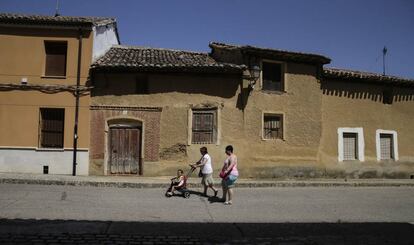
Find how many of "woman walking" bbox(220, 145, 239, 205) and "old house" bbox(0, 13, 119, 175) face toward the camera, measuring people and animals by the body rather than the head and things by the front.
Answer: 1

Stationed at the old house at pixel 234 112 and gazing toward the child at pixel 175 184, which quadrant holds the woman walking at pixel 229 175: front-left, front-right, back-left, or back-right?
front-left

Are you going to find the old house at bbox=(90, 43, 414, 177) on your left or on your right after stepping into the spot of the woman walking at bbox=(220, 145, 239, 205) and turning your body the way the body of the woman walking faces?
on your right

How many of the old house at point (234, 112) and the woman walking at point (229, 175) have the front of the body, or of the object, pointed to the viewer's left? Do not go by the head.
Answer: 1

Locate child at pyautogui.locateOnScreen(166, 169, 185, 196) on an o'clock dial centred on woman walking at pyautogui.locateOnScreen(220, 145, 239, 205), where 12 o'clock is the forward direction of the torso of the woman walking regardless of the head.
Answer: The child is roughly at 1 o'clock from the woman walking.

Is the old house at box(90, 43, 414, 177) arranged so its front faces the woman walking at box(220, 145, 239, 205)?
yes

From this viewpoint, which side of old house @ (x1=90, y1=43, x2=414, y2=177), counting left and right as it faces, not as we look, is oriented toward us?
front

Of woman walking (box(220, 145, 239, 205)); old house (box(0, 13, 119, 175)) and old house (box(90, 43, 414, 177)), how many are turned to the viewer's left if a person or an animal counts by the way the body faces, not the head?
1

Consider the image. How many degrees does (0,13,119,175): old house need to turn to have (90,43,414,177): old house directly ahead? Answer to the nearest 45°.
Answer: approximately 90° to its left

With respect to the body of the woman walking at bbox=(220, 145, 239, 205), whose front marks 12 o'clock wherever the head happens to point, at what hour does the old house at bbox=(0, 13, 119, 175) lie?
The old house is roughly at 1 o'clock from the woman walking.

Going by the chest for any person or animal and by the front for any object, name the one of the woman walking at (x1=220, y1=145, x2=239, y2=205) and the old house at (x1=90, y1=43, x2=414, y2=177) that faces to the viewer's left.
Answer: the woman walking

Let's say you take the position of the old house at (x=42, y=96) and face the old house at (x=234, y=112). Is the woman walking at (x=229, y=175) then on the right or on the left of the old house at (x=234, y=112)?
right

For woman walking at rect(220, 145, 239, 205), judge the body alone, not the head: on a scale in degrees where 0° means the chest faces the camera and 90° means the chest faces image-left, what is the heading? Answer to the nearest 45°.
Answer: approximately 90°

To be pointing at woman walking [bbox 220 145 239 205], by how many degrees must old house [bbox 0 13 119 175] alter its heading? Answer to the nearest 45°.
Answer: approximately 45° to its left

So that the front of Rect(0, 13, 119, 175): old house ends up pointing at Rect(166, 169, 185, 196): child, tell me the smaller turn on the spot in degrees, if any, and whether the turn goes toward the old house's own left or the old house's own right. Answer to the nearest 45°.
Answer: approximately 45° to the old house's own left
